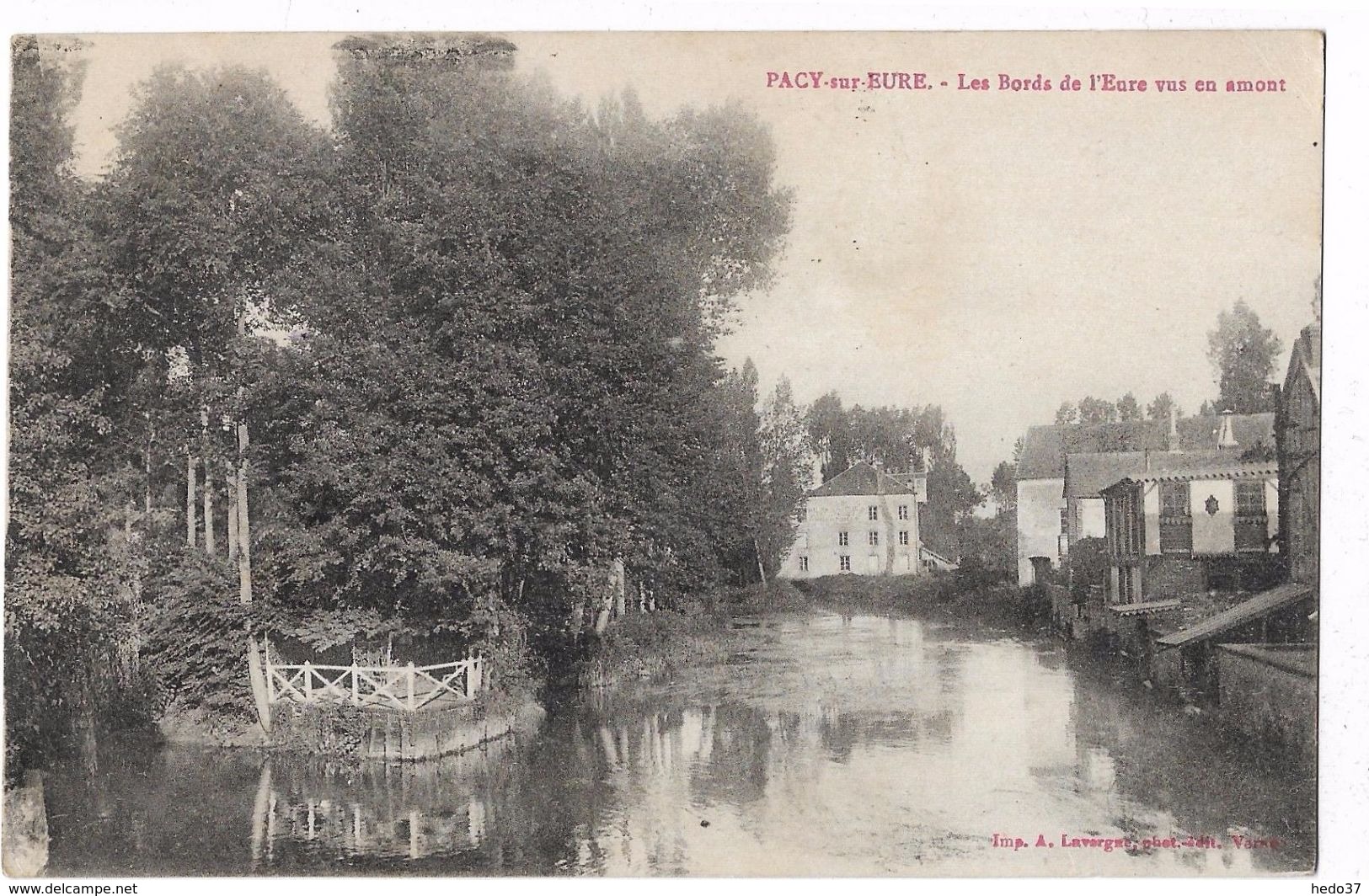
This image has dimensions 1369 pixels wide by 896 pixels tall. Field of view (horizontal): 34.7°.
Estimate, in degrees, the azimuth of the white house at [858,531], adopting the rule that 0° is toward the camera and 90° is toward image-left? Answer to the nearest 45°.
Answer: approximately 0°

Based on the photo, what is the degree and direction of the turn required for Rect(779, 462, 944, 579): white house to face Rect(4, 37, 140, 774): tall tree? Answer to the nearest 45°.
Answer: approximately 45° to its right
